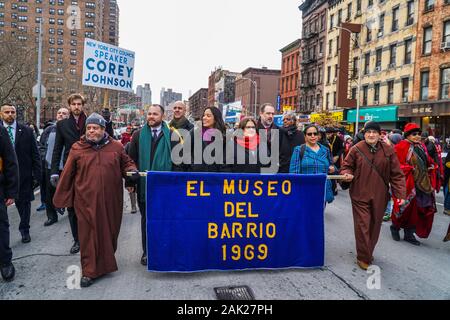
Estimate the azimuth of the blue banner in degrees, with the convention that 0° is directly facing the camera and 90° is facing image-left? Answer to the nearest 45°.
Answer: approximately 0°

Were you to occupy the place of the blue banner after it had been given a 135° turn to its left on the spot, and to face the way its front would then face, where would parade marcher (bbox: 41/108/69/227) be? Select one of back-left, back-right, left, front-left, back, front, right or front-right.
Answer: left

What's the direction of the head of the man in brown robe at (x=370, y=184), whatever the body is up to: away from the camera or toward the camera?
toward the camera

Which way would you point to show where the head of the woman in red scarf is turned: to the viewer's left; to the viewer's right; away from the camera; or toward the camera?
toward the camera

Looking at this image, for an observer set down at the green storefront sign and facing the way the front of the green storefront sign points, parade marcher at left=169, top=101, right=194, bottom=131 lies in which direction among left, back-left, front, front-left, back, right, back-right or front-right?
front-left

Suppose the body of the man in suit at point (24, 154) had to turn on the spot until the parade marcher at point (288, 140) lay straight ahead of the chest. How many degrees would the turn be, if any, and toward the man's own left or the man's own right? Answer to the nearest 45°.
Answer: approximately 45° to the man's own left

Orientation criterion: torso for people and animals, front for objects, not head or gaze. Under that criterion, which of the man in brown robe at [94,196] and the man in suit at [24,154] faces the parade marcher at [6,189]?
the man in suit

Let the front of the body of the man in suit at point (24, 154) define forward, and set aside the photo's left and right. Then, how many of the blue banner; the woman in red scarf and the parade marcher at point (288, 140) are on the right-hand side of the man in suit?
0

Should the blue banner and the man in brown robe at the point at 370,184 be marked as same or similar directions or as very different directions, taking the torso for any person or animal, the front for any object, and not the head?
same or similar directions

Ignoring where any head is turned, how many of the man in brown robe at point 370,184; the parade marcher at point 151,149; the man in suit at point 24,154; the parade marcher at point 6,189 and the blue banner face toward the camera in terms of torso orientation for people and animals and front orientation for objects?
5

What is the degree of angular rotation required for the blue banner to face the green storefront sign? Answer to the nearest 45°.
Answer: approximately 135° to its left

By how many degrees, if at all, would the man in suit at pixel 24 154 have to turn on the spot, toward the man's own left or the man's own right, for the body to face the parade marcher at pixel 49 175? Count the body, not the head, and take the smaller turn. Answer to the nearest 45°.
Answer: approximately 135° to the man's own left

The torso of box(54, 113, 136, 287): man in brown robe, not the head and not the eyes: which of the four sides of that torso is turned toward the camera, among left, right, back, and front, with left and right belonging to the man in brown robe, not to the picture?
front

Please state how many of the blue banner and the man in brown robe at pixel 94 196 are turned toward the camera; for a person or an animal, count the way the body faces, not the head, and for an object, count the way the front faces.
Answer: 2

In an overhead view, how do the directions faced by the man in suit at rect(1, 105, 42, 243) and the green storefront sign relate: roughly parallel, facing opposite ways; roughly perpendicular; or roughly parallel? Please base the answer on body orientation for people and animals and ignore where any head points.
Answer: roughly perpendicular
